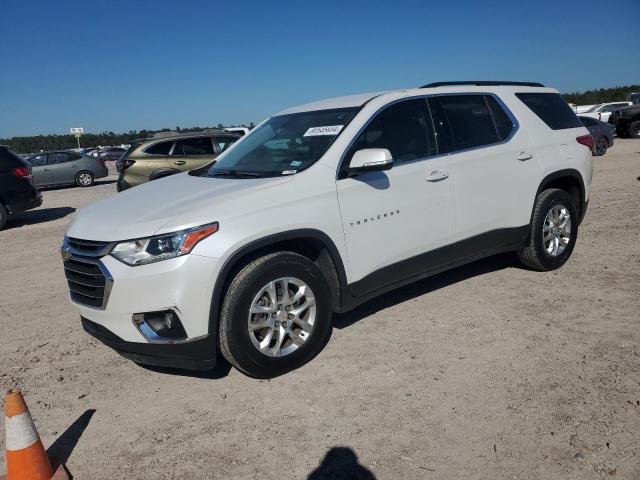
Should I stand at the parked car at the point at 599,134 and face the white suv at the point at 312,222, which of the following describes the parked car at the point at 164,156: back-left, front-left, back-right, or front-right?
front-right

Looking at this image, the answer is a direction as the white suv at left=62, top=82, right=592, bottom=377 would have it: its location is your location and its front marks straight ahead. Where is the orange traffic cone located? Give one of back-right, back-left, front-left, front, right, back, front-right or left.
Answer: front

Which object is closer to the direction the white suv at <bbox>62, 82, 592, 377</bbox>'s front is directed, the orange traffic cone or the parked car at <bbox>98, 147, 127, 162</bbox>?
the orange traffic cone

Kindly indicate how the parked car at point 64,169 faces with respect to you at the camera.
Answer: facing to the left of the viewer

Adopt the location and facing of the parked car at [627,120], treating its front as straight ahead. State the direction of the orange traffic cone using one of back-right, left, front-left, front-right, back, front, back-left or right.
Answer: front-left

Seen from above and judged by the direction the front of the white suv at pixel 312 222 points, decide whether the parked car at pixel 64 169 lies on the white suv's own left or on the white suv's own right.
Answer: on the white suv's own right

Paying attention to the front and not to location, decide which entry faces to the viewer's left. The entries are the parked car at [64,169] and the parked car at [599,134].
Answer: the parked car at [64,169]
